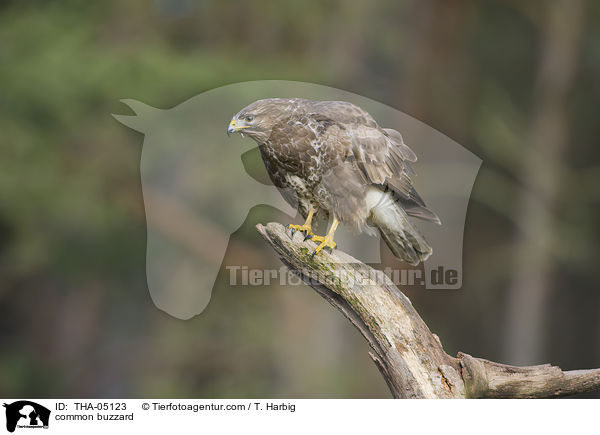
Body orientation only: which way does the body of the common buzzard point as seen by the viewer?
to the viewer's left
